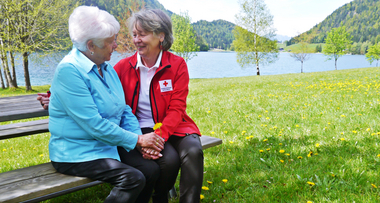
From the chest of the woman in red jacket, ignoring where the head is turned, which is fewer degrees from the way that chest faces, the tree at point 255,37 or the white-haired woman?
the white-haired woman

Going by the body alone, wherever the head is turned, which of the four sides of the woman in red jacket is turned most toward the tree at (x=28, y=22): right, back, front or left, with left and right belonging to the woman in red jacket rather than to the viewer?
right

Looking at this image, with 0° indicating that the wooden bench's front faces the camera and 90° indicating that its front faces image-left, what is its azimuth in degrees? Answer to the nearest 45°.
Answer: approximately 315°

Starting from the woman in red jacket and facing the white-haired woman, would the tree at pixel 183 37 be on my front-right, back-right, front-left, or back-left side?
back-right

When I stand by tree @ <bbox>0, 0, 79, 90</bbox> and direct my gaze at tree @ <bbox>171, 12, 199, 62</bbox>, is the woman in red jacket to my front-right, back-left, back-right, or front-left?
back-right

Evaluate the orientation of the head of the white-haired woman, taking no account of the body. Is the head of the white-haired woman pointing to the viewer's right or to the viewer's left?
to the viewer's right

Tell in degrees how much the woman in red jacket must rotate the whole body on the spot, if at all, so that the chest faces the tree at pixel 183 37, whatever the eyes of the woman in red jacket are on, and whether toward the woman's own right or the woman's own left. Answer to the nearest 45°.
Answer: approximately 135° to the woman's own right

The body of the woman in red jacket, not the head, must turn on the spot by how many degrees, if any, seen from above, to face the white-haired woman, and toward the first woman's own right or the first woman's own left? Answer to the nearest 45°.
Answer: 0° — they already face them

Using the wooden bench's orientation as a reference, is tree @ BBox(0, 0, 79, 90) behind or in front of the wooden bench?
behind
